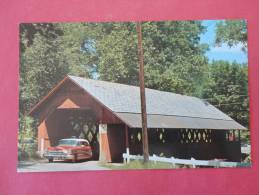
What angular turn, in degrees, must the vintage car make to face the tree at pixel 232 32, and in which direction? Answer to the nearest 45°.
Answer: approximately 135° to its left

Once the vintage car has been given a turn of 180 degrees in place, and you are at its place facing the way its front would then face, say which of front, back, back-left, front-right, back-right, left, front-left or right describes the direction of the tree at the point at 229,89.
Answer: front-right

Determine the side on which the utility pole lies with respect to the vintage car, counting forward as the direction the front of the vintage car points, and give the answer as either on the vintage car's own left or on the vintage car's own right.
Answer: on the vintage car's own left

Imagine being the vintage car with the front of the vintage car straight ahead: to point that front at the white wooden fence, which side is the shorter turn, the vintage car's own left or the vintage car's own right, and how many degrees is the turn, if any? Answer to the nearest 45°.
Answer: approximately 135° to the vintage car's own left

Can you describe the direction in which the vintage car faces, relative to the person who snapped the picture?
facing the viewer and to the left of the viewer
